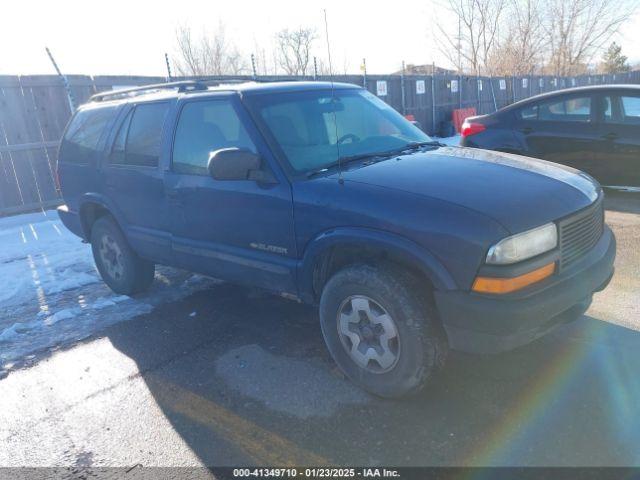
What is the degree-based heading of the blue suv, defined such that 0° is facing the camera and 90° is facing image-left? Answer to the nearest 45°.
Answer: approximately 315°

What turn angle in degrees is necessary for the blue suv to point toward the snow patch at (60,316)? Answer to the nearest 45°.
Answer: approximately 180°
